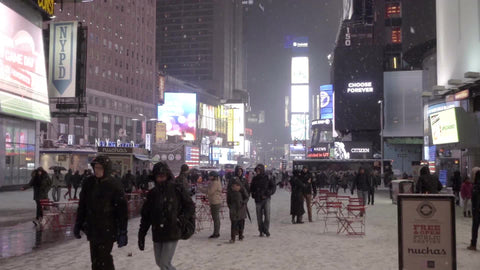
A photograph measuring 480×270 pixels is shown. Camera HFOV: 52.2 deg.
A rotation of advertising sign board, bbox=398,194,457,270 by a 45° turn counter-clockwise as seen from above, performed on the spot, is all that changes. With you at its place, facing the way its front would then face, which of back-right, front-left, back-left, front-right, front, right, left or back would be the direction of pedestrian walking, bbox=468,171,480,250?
back-left

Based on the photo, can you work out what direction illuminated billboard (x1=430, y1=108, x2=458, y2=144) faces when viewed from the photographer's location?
facing the viewer and to the left of the viewer

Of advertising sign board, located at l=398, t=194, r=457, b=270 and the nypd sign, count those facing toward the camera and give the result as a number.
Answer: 2

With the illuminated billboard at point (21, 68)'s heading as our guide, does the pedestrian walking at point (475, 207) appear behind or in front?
in front

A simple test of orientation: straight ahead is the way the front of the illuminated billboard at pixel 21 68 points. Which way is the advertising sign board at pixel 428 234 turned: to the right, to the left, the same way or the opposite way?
to the right

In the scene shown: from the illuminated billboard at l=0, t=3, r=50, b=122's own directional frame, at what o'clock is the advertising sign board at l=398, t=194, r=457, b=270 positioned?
The advertising sign board is roughly at 1 o'clock from the illuminated billboard.

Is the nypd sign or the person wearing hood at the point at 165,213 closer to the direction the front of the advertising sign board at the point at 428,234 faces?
the person wearing hood

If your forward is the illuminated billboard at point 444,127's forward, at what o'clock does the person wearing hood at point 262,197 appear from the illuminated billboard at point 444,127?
The person wearing hood is roughly at 11 o'clock from the illuminated billboard.

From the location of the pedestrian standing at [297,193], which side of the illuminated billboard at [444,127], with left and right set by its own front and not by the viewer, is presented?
front

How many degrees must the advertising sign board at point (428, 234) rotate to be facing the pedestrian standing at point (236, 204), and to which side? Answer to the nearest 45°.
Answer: approximately 135° to its right
